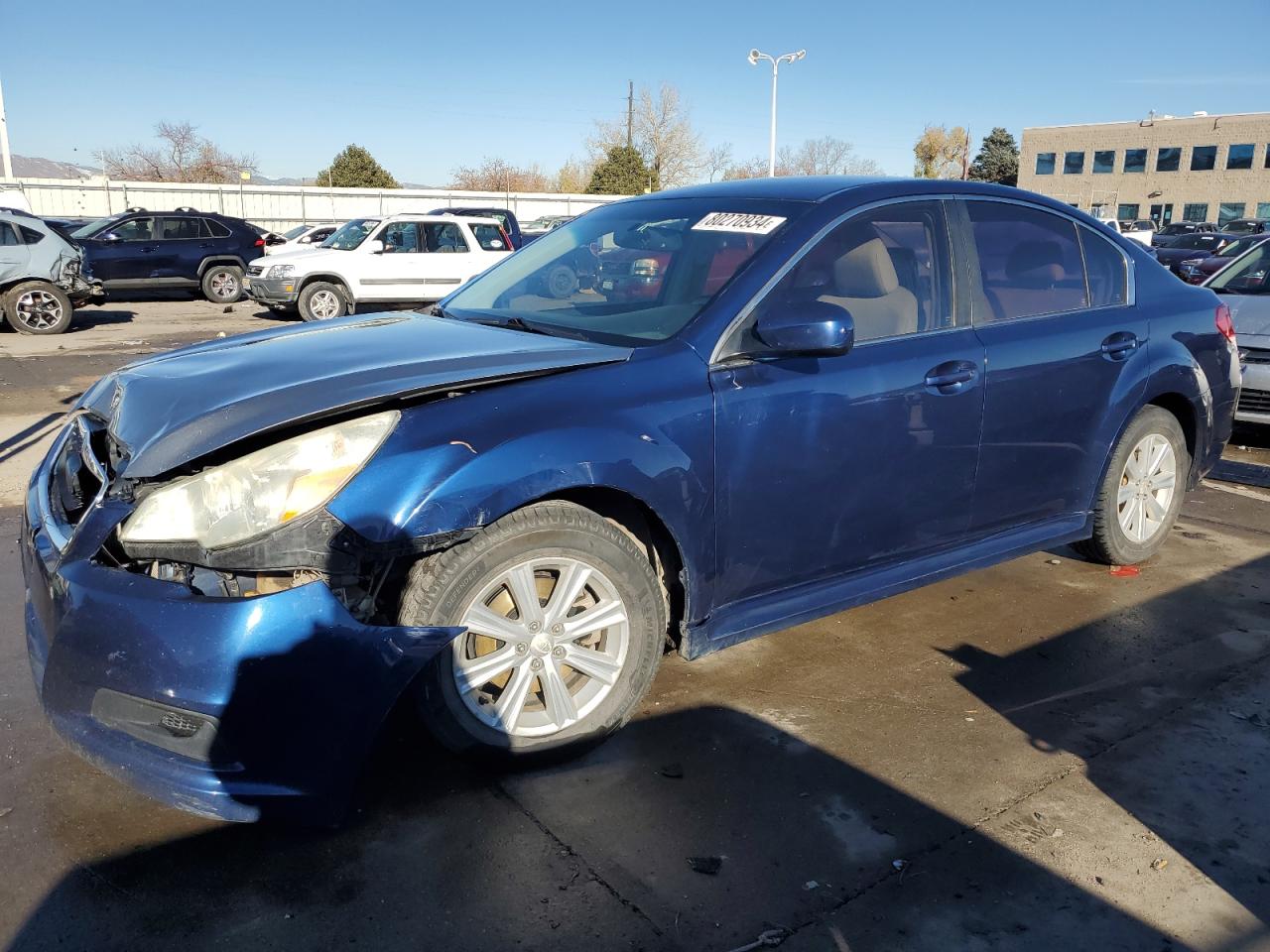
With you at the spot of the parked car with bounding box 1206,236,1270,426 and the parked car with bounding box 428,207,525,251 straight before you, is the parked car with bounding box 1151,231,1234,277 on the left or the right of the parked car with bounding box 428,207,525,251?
right

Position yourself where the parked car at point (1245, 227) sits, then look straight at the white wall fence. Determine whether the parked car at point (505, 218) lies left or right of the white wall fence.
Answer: left

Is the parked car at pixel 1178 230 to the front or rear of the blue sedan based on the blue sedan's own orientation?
to the rear

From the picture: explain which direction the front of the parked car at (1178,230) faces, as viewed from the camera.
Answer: facing the viewer and to the left of the viewer

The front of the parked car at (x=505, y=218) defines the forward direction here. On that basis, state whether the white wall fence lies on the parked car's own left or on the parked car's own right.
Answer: on the parked car's own right

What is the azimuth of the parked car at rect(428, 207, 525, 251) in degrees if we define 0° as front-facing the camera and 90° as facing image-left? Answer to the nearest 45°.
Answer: approximately 90°

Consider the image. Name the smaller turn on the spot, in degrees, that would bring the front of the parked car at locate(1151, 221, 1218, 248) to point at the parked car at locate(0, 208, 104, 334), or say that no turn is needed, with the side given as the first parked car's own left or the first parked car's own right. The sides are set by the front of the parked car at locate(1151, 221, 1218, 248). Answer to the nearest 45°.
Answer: approximately 45° to the first parked car's own left

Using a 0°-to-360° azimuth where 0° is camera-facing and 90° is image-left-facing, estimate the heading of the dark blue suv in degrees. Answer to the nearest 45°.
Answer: approximately 90°
